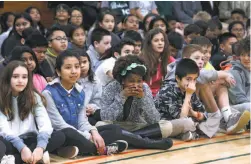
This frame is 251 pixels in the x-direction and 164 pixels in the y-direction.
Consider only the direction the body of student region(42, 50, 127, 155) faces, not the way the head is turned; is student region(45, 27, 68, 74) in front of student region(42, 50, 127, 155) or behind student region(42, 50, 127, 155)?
behind

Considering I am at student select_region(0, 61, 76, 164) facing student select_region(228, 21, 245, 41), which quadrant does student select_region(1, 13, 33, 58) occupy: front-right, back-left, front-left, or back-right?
front-left

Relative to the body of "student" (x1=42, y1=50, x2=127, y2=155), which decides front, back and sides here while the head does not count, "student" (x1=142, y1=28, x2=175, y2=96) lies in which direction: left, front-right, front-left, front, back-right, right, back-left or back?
left

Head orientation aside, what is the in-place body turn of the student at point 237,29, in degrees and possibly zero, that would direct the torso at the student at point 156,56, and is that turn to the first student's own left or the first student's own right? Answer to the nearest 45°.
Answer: approximately 45° to the first student's own right

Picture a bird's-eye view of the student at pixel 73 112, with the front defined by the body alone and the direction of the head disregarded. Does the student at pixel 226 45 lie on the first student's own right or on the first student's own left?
on the first student's own left

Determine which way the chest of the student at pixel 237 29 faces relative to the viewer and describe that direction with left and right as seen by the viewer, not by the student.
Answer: facing the viewer and to the right of the viewer

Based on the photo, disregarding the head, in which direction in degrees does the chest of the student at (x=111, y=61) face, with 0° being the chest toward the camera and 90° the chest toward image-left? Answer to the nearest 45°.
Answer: approximately 315°

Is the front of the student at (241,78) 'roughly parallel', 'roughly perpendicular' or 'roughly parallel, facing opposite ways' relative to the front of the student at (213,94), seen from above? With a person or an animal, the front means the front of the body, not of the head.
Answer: roughly parallel

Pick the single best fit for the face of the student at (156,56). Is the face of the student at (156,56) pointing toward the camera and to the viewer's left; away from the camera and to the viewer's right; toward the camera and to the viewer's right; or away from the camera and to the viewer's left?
toward the camera and to the viewer's right

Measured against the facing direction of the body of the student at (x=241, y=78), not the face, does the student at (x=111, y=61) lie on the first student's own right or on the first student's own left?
on the first student's own right

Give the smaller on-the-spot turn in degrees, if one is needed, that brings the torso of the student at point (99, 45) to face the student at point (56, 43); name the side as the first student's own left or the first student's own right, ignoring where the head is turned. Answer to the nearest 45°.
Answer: approximately 90° to the first student's own right

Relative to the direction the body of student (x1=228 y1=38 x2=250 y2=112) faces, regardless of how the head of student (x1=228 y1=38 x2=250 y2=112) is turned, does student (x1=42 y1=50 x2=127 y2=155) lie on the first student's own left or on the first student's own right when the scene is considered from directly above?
on the first student's own right

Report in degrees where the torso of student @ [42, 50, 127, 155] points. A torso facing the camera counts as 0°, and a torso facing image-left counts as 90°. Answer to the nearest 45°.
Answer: approximately 315°
